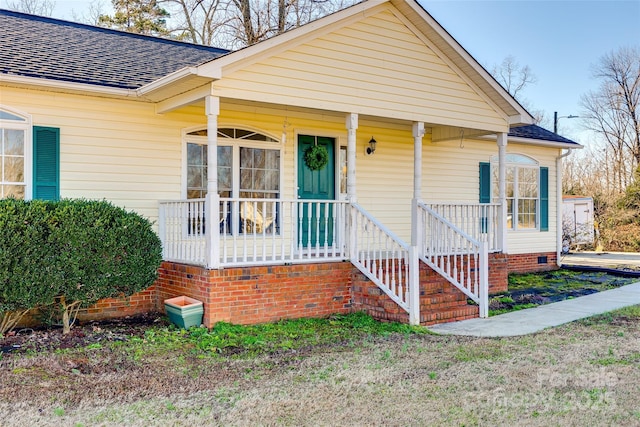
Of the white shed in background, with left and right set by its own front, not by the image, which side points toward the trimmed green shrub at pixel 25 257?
front

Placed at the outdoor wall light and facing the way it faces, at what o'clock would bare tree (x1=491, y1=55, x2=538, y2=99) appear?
The bare tree is roughly at 8 o'clock from the outdoor wall light.

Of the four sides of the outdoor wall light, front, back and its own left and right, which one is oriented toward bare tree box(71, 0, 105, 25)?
back

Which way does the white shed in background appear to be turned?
toward the camera

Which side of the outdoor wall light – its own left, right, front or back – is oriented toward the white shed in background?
left

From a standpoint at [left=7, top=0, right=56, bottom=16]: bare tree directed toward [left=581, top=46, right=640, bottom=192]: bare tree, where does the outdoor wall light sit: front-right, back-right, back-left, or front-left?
front-right

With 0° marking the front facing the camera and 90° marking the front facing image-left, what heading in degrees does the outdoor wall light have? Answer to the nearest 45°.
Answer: approximately 315°

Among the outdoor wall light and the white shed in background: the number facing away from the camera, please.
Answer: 0

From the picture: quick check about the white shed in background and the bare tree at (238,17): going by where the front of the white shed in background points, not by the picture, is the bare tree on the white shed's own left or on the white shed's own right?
on the white shed's own right

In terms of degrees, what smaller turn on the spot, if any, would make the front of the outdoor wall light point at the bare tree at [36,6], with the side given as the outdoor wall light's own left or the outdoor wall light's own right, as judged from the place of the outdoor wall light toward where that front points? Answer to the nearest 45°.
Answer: approximately 180°

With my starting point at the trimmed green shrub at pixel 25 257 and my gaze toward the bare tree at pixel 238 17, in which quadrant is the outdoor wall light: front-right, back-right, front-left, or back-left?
front-right

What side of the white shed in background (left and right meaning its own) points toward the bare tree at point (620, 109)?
back

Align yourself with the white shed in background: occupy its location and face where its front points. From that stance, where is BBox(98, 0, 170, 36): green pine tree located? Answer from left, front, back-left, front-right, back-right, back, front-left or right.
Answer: front-right

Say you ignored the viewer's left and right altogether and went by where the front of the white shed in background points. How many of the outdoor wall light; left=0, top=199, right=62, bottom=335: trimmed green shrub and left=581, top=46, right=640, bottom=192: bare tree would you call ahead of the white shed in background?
2
